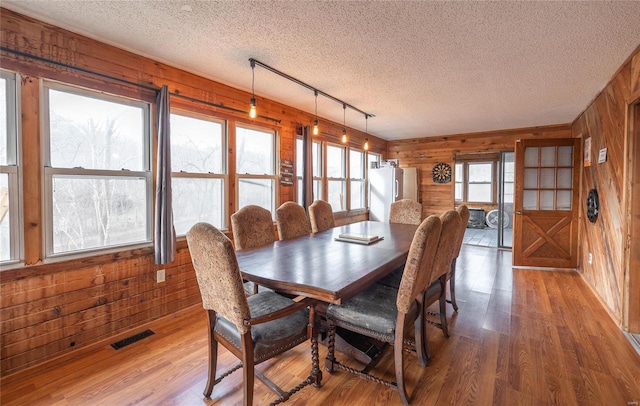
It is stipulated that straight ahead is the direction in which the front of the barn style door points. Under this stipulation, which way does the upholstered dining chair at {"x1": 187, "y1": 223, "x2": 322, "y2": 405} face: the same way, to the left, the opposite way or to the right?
the opposite way

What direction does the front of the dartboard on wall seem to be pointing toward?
toward the camera

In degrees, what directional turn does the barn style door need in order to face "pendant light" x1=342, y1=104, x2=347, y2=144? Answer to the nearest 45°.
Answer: approximately 45° to its right

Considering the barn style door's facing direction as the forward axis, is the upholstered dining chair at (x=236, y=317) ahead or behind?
ahead

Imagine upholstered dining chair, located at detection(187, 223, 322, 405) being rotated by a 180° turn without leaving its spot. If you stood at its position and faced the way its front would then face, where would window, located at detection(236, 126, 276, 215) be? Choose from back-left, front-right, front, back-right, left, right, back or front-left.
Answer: back-right

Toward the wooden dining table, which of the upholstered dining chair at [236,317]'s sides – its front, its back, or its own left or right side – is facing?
front

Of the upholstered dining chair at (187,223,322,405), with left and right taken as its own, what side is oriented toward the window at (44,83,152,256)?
left

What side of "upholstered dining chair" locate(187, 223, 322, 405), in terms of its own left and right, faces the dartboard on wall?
front

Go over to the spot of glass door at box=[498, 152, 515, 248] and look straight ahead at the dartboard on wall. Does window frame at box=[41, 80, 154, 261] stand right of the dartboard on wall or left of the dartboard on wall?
left

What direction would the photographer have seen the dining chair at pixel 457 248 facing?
facing to the left of the viewer

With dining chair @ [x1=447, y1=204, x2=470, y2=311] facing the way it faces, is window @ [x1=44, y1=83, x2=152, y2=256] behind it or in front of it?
in front
